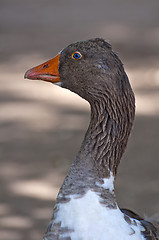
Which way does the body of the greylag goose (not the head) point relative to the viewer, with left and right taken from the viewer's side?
facing to the left of the viewer
